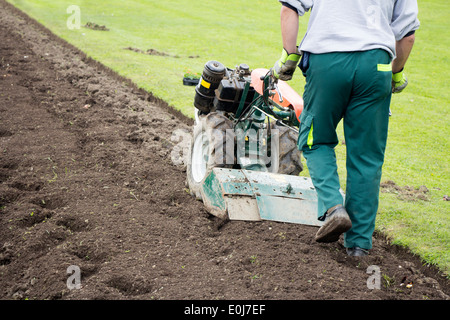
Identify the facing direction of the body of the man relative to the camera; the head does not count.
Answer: away from the camera
